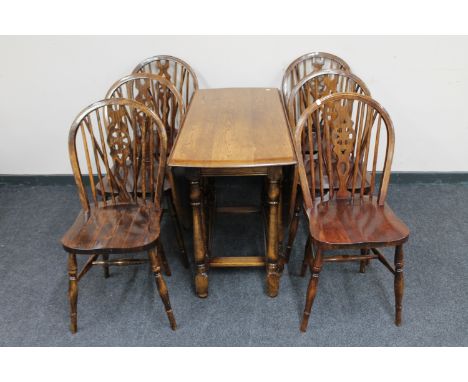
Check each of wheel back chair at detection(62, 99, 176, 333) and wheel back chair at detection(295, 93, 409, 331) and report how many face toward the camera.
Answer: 2

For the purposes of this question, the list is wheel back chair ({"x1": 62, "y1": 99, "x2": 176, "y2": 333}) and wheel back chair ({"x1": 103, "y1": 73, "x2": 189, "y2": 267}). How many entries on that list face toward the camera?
2

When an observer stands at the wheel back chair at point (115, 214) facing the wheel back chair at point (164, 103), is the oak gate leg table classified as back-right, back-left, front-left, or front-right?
front-right

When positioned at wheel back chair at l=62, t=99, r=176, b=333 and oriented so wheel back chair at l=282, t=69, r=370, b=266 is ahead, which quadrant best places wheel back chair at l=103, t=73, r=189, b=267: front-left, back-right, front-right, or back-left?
front-left

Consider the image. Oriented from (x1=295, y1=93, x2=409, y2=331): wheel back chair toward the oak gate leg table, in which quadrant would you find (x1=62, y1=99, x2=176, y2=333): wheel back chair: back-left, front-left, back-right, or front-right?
front-left

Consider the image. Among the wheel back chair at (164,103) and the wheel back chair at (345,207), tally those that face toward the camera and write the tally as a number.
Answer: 2

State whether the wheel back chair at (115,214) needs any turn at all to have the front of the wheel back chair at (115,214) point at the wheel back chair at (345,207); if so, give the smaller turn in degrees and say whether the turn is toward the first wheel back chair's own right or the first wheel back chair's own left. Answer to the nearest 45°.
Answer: approximately 90° to the first wheel back chair's own left

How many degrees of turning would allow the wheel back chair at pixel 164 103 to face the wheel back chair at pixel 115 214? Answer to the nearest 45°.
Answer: approximately 45° to its right

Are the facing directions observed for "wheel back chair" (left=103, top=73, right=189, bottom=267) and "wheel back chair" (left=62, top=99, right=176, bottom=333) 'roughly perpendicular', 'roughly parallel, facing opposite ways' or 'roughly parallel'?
roughly parallel

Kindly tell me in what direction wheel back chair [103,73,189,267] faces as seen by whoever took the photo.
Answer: facing the viewer

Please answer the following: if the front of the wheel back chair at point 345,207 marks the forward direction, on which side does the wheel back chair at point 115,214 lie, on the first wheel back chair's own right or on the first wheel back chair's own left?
on the first wheel back chair's own right

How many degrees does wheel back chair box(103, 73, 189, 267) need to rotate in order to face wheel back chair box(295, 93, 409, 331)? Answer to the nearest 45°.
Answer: approximately 45° to its left
